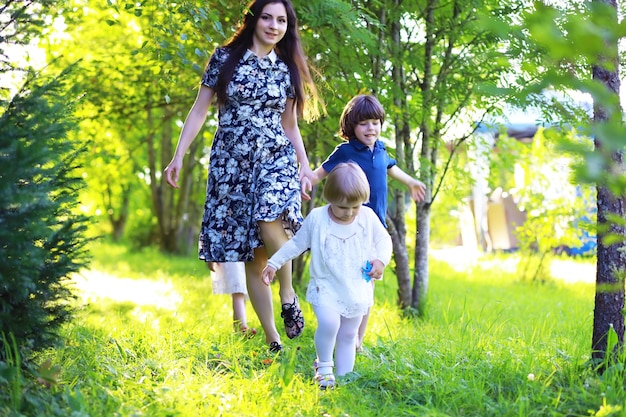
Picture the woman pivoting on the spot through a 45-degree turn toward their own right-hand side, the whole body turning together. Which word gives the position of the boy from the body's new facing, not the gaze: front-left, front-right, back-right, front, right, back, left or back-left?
back-left

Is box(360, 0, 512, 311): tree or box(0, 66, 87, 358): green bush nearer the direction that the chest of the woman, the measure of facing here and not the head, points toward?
the green bush

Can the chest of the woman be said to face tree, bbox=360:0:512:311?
no

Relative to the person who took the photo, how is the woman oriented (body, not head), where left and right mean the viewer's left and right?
facing the viewer

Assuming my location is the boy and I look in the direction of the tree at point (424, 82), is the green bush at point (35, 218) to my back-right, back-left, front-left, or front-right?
back-left

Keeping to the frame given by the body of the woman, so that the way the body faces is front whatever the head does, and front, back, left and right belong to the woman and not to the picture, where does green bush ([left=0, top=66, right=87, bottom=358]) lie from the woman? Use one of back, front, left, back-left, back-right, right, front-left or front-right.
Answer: front-right

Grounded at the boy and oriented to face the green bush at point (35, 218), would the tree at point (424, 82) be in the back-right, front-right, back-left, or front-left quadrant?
back-right

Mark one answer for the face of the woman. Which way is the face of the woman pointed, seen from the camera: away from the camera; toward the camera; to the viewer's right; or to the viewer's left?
toward the camera
